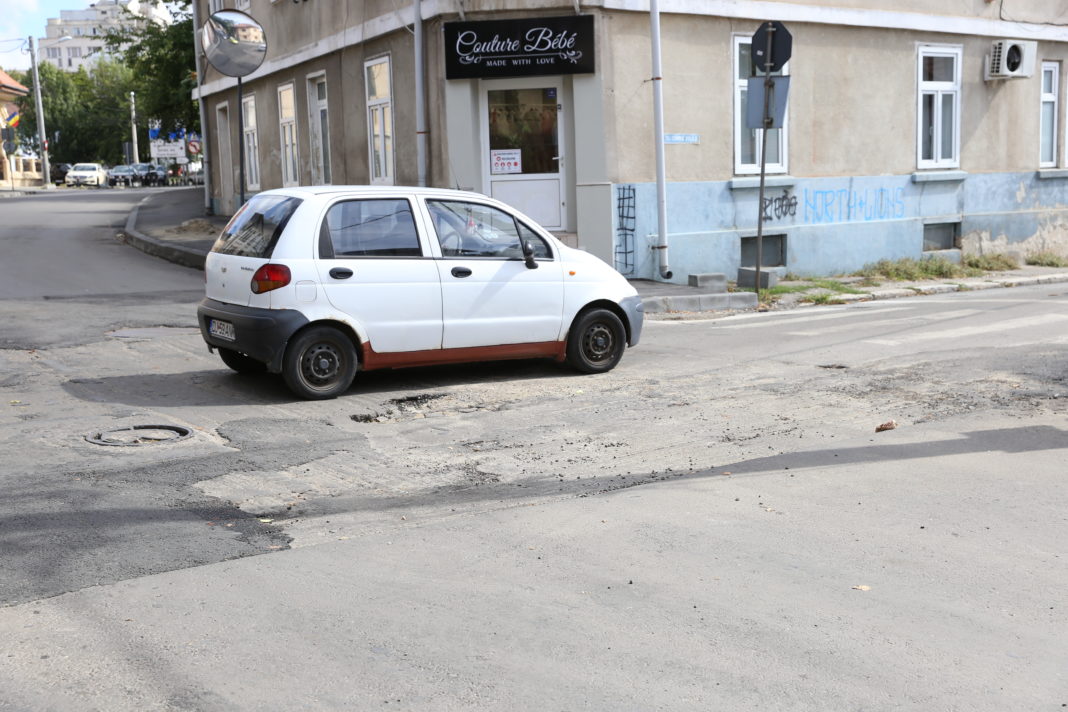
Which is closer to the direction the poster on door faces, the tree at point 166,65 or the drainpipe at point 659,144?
the drainpipe

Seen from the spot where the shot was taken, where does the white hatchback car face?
facing away from the viewer and to the right of the viewer

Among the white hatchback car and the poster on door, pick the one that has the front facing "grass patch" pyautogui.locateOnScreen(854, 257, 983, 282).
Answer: the white hatchback car

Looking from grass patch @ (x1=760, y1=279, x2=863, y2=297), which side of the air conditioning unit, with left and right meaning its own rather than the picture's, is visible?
right

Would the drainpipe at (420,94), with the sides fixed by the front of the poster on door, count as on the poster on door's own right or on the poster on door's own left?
on the poster on door's own right

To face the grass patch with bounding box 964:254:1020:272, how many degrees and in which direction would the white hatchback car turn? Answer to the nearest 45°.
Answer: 0° — it already faces it

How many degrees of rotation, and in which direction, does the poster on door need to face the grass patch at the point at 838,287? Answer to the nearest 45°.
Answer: approximately 90° to its left

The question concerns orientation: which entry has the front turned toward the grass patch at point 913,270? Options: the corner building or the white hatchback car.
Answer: the white hatchback car
